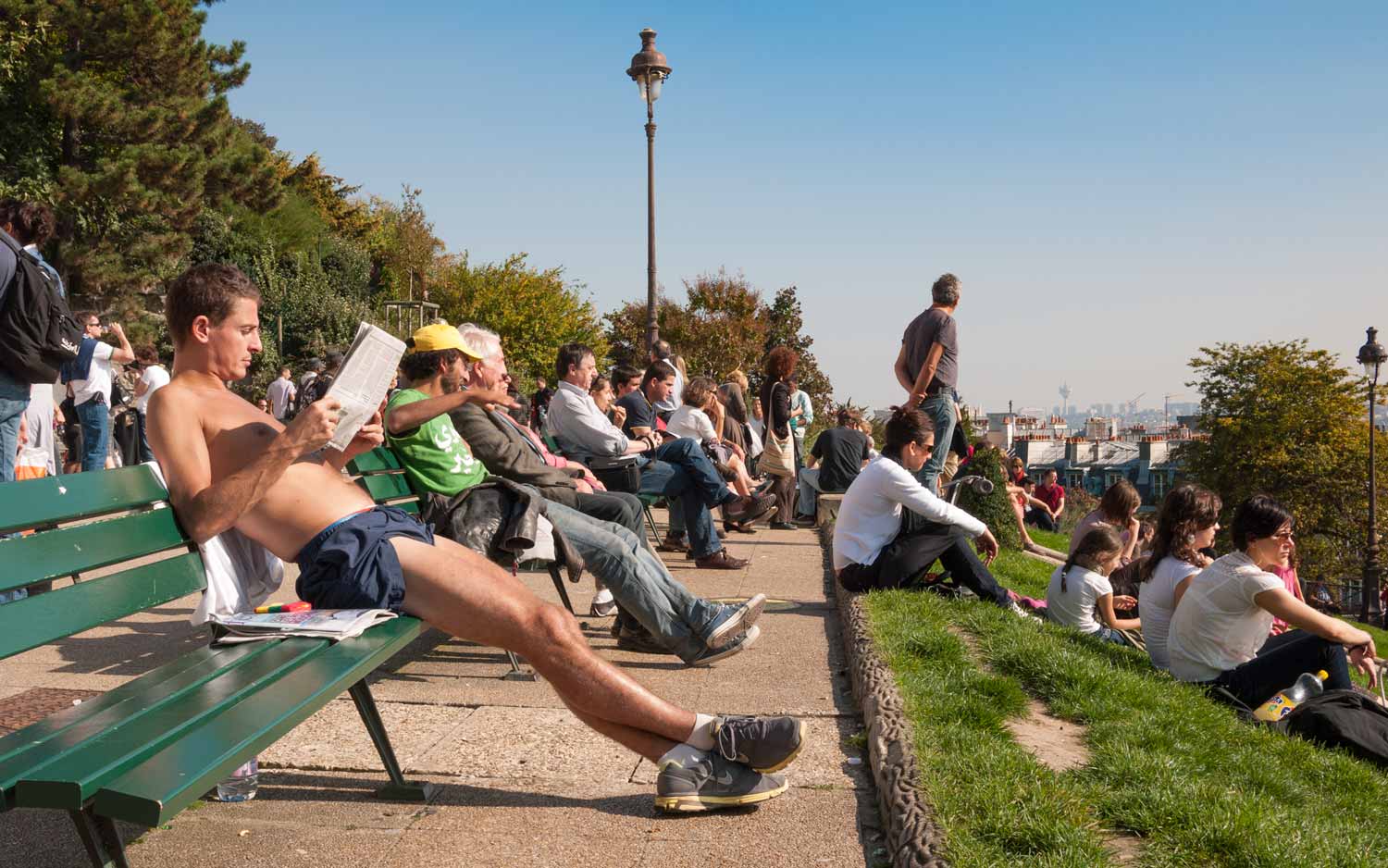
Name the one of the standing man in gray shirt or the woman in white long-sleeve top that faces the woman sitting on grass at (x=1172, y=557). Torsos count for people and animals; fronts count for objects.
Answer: the woman in white long-sleeve top

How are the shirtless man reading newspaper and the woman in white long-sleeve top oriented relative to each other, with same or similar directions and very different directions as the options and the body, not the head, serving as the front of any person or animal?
same or similar directions

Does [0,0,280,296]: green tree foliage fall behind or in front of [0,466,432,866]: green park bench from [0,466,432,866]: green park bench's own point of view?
behind

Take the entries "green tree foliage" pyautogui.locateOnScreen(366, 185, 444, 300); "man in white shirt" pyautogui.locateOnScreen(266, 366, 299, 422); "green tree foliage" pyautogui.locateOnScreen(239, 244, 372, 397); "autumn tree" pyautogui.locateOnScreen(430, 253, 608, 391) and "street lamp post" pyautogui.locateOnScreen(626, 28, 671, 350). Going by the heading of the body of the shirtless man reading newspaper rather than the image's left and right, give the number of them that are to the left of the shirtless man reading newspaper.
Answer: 5

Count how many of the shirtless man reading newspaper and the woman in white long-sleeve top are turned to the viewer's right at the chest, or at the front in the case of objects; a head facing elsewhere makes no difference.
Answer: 2

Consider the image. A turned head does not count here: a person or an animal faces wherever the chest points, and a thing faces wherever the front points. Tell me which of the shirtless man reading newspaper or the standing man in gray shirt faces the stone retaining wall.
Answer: the shirtless man reading newspaper

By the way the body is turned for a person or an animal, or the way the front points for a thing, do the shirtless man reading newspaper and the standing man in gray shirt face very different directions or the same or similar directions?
same or similar directions

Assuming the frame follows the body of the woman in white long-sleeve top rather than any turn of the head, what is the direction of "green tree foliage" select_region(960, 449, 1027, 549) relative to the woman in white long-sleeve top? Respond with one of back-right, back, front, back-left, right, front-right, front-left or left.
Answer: left

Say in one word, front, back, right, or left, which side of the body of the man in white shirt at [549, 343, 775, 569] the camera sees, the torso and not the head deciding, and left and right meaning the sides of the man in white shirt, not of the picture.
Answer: right

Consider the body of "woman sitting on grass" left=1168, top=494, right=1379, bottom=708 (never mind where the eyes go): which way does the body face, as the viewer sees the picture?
to the viewer's right

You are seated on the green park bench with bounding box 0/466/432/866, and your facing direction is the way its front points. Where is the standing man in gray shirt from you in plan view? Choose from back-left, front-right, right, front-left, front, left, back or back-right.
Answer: left

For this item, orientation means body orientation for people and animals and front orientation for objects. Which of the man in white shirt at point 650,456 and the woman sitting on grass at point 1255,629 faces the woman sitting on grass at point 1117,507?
the man in white shirt

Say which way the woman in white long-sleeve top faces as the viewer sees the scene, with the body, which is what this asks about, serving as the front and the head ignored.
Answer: to the viewer's right

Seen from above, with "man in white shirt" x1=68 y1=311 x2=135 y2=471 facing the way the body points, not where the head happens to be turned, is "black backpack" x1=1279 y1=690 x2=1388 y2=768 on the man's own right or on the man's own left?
on the man's own right

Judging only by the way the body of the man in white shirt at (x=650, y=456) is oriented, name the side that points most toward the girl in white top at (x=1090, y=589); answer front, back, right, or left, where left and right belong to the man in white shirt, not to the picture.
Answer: front

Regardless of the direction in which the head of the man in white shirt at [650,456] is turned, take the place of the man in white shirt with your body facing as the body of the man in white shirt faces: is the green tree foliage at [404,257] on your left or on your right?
on your left

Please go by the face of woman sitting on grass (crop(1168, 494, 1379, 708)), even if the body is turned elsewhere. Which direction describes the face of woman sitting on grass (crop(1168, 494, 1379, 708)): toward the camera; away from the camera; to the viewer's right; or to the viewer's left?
to the viewer's right

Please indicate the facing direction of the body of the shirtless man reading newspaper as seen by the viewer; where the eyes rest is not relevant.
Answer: to the viewer's right

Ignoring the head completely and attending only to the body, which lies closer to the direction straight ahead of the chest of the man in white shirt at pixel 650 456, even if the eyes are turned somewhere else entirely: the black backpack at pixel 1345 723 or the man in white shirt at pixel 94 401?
the black backpack
